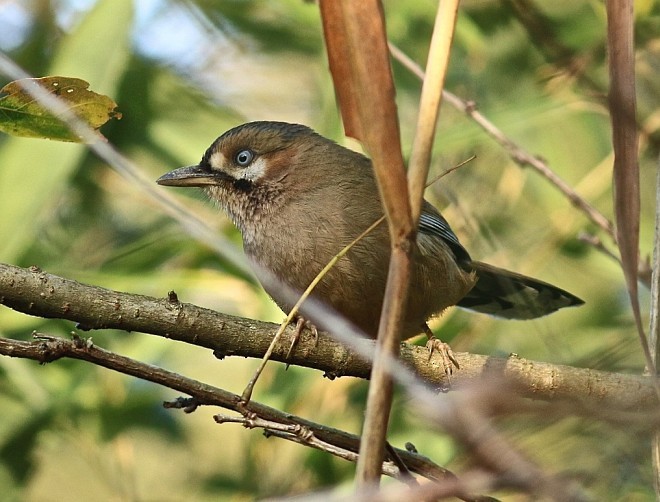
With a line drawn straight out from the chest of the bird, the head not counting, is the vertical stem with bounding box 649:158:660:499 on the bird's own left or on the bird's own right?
on the bird's own left

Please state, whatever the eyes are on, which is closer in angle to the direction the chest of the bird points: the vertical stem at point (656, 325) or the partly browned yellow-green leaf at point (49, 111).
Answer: the partly browned yellow-green leaf

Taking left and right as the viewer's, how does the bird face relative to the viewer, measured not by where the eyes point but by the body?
facing to the left of the viewer
